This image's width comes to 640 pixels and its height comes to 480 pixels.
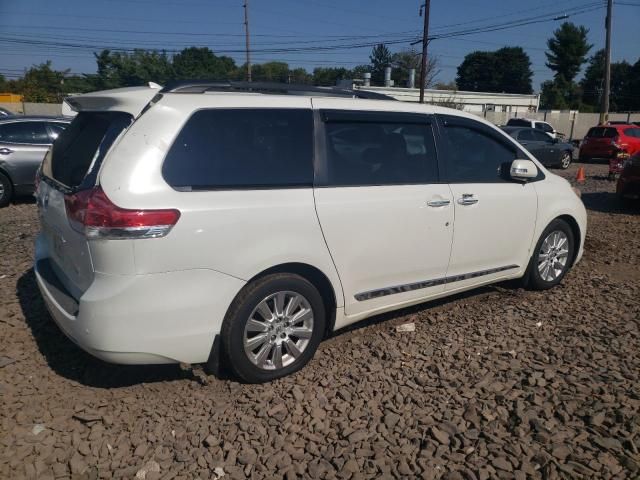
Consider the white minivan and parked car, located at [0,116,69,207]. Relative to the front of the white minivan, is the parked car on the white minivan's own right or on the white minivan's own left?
on the white minivan's own left

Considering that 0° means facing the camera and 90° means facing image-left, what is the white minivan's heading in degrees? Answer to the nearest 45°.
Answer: approximately 225°

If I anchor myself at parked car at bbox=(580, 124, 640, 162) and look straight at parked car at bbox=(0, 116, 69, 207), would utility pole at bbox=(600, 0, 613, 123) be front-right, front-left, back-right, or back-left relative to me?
back-right

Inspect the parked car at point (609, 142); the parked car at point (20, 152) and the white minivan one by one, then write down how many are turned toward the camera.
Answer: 0

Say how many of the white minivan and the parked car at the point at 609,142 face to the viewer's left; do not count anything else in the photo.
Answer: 0

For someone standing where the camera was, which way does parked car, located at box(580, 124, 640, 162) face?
facing away from the viewer and to the right of the viewer

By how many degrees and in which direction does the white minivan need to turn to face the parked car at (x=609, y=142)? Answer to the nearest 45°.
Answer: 0° — it already faces it
